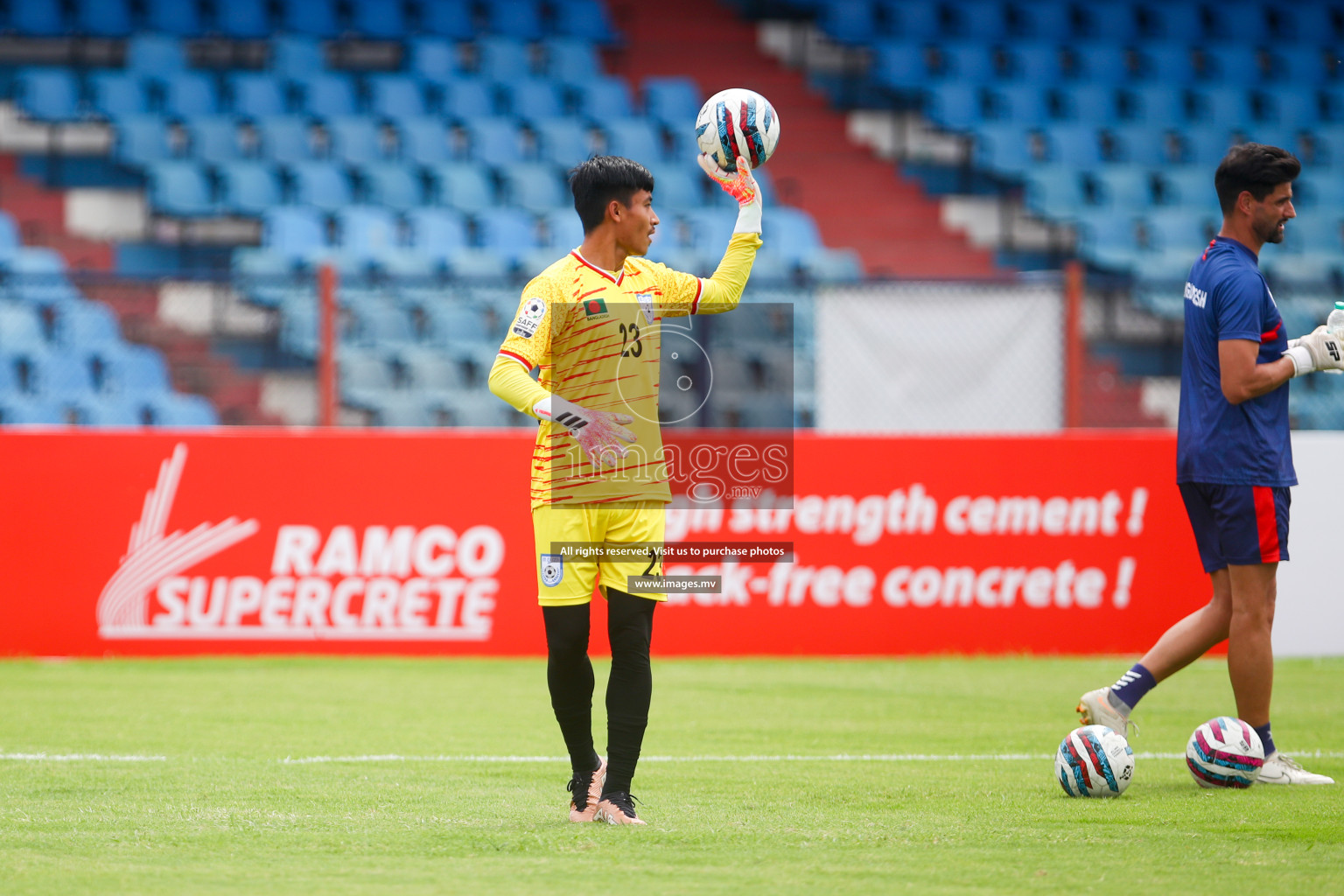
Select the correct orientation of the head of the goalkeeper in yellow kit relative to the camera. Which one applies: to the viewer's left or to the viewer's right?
to the viewer's right

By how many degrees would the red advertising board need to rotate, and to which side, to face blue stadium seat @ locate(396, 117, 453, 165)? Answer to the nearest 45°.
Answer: approximately 180°

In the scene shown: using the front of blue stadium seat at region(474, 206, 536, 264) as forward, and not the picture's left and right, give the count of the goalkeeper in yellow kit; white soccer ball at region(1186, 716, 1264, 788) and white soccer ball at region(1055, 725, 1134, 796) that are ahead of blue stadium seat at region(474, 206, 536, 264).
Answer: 3

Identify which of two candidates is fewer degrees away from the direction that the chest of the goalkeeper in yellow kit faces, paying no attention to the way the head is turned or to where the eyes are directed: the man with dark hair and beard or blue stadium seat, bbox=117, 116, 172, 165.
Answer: the man with dark hair and beard

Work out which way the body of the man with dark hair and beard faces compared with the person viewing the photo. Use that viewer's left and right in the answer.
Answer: facing to the right of the viewer

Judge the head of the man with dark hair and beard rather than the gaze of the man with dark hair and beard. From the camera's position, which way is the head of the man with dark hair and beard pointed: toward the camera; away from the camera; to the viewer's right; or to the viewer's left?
to the viewer's right

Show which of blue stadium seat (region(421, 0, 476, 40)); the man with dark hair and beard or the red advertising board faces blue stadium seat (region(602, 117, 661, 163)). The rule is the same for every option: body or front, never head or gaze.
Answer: blue stadium seat (region(421, 0, 476, 40))

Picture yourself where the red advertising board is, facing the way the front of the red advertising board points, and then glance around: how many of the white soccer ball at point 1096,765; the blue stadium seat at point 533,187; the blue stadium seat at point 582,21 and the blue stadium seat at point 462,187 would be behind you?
3

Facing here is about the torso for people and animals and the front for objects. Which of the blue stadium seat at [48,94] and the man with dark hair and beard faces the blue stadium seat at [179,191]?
the blue stadium seat at [48,94]

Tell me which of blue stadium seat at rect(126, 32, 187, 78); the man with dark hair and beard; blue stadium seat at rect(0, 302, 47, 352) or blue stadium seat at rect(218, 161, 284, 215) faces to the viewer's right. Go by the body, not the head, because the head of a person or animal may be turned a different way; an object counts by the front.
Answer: the man with dark hair and beard
